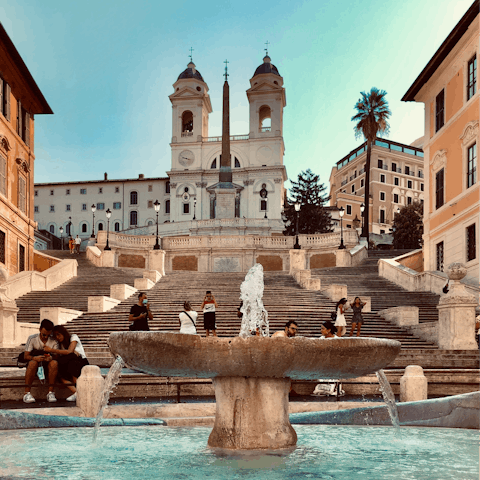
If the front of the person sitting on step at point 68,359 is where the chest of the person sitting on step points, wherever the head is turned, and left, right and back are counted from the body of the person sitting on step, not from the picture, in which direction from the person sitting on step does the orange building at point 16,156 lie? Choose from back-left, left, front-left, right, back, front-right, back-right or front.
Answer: back-right

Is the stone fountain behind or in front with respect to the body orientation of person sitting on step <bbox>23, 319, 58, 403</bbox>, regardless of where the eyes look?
in front

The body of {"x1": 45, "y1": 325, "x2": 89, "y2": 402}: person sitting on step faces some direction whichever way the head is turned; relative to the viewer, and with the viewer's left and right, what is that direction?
facing the viewer and to the left of the viewer

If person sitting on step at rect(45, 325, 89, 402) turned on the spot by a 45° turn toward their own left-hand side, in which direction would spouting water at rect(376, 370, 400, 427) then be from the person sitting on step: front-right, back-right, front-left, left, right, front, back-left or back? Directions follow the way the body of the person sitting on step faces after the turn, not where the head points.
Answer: front-left

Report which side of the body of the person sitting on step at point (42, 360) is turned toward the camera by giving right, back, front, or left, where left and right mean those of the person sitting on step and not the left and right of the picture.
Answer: front

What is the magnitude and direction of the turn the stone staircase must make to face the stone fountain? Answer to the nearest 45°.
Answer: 0° — it already faces it

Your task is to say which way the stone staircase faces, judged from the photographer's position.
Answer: facing the viewer

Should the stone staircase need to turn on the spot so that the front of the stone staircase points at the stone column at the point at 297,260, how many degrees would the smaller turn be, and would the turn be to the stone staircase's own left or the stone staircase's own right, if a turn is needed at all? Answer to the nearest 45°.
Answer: approximately 180°

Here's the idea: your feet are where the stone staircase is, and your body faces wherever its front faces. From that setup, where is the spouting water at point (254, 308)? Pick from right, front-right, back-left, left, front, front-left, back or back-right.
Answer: front

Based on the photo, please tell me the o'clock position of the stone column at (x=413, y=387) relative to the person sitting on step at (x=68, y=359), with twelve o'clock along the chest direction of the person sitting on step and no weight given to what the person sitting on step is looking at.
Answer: The stone column is roughly at 8 o'clock from the person sitting on step.
